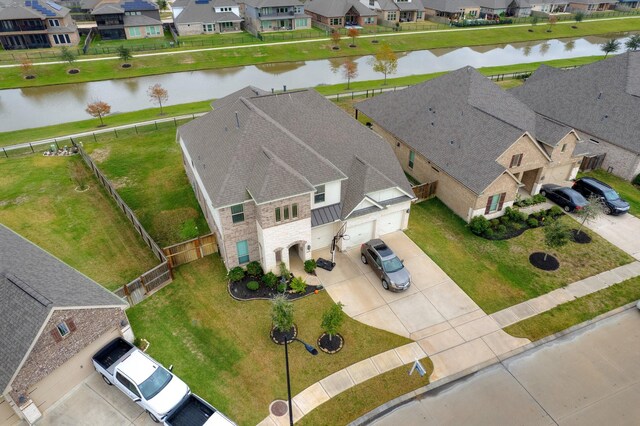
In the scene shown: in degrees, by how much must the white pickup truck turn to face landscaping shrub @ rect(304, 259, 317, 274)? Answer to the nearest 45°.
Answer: approximately 45° to its left

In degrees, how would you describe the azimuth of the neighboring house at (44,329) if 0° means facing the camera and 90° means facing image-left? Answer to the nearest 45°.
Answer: approximately 315°

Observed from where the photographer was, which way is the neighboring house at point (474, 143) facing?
facing the viewer and to the right of the viewer

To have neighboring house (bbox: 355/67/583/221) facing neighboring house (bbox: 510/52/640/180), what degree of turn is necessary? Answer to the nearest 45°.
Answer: approximately 90° to its left

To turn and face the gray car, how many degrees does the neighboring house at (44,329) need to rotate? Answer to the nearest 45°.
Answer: approximately 45° to its left

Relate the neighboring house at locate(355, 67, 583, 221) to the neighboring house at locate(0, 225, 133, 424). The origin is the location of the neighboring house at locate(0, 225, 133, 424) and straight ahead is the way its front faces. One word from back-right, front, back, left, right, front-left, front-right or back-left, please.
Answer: front-left

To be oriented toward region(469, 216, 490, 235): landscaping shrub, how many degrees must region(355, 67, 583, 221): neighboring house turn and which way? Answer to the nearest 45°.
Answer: approximately 45° to its right

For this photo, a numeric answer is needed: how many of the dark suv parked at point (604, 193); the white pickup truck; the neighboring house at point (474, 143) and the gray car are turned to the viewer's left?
0

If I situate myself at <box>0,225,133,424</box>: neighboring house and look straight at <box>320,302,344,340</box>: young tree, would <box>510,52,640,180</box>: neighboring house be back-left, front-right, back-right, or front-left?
front-left

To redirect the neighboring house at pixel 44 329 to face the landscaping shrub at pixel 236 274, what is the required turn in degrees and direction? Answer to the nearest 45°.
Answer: approximately 45° to its left

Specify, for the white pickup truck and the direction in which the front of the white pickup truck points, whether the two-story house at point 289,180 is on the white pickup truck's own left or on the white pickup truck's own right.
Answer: on the white pickup truck's own left

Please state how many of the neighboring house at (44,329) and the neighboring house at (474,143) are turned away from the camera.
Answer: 0
